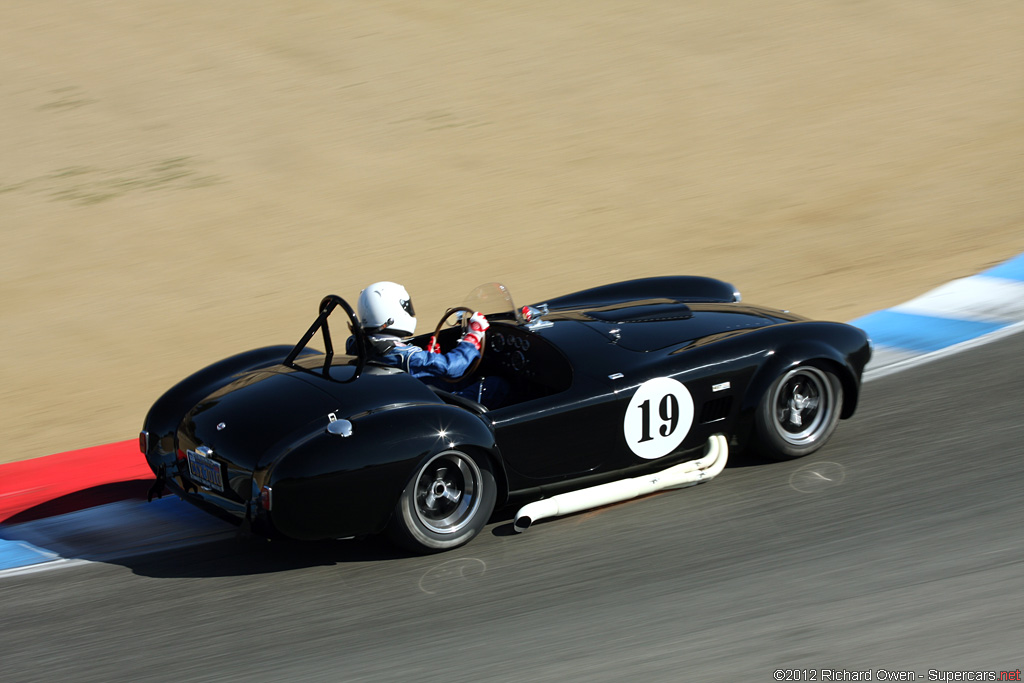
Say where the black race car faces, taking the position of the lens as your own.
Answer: facing away from the viewer and to the right of the viewer
